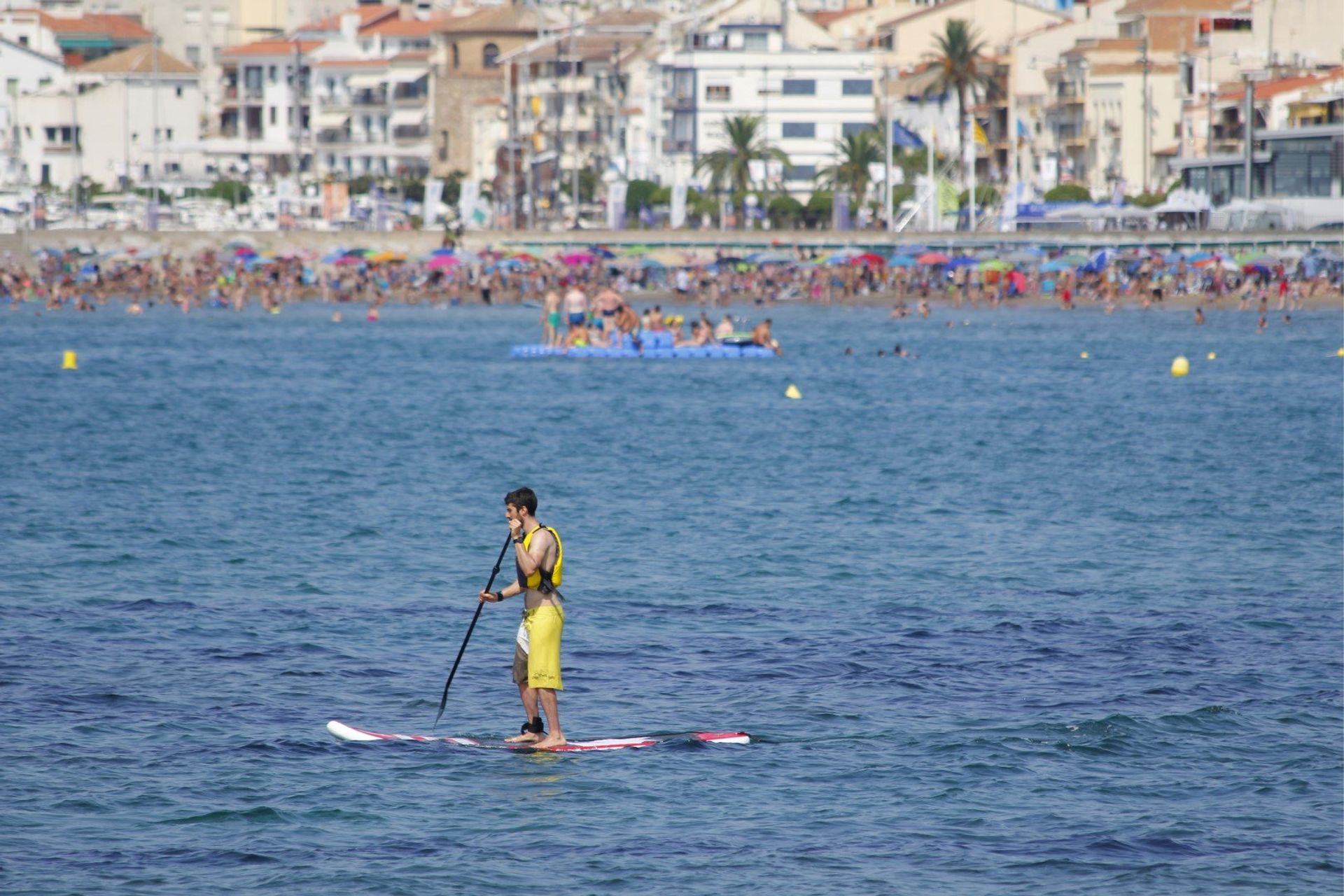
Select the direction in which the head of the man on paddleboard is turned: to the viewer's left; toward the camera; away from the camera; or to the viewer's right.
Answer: to the viewer's left

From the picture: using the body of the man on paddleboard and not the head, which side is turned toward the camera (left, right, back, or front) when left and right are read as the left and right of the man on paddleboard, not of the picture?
left

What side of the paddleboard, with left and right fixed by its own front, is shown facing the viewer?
left
